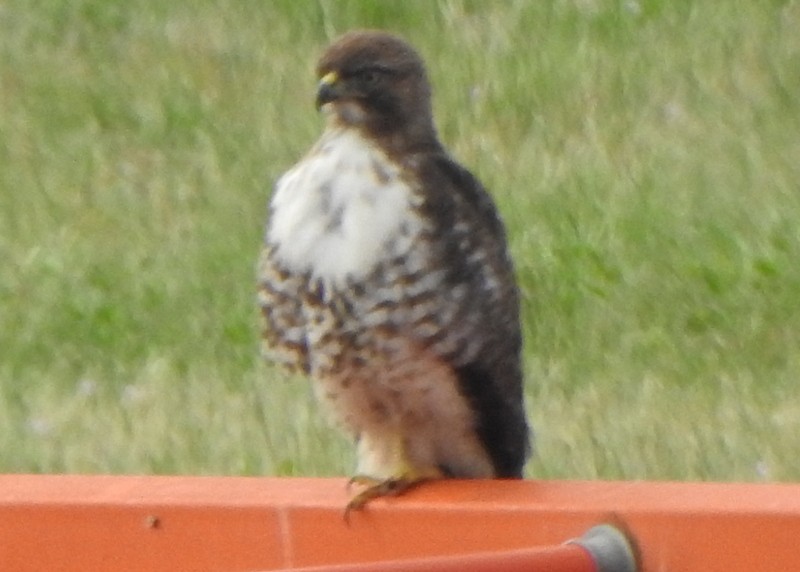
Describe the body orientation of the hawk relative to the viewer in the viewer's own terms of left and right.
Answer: facing the viewer and to the left of the viewer
